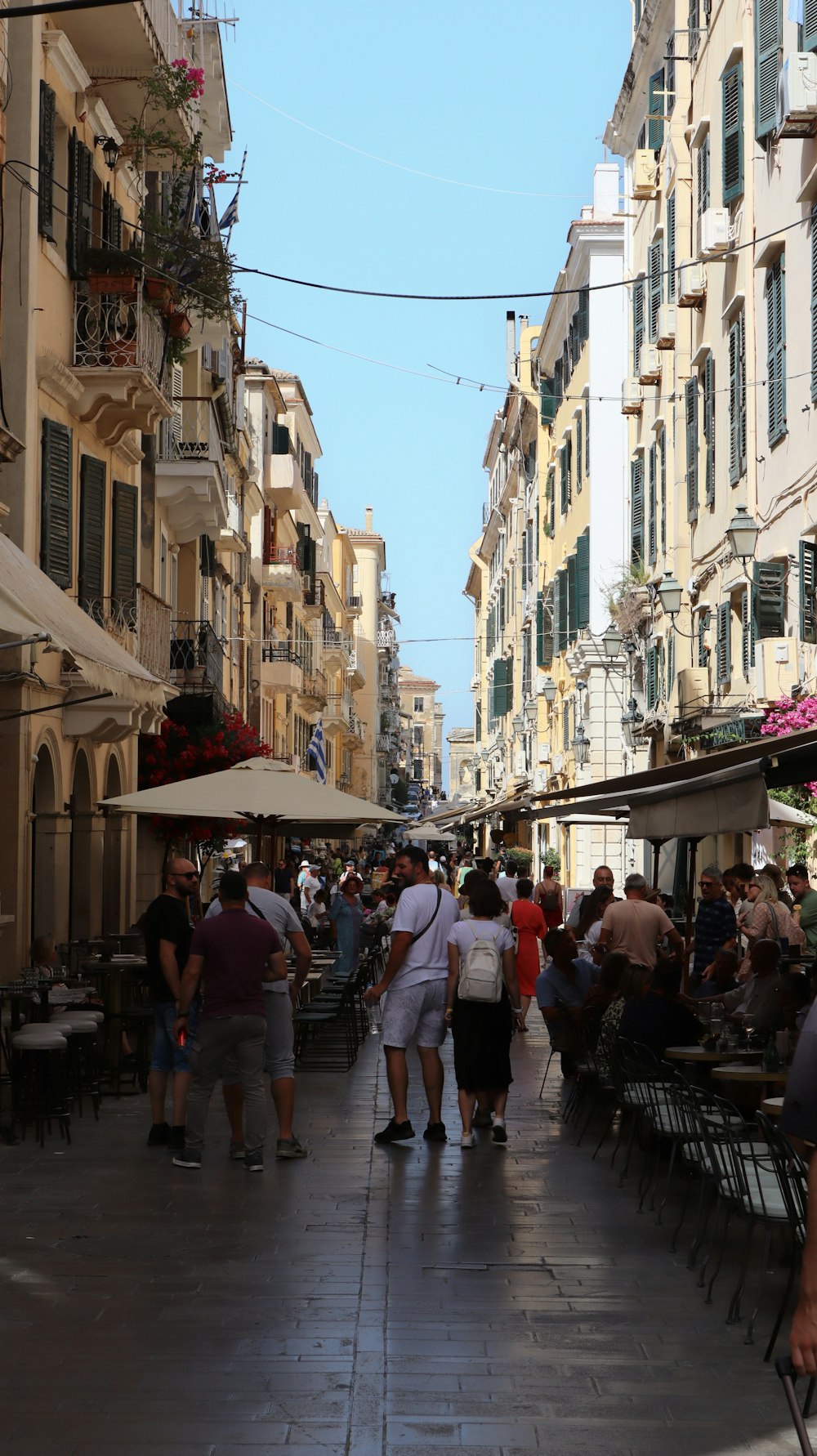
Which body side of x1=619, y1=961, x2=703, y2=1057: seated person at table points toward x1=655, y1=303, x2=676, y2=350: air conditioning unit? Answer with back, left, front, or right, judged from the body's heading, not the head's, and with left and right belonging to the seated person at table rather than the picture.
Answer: front

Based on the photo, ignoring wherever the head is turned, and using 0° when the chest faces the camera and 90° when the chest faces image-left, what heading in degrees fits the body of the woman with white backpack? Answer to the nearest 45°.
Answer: approximately 180°

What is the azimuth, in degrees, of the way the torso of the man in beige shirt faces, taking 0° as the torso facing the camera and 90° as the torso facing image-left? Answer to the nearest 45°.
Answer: approximately 180°

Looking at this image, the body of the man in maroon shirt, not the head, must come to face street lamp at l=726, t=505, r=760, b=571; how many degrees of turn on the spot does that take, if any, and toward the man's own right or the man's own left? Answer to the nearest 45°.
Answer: approximately 45° to the man's own right

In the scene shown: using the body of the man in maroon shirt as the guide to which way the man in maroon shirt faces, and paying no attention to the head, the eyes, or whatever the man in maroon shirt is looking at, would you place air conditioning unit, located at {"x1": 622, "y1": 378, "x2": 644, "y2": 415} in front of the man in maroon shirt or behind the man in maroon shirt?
in front

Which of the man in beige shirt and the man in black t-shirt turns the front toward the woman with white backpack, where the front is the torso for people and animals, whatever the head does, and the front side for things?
the man in black t-shirt

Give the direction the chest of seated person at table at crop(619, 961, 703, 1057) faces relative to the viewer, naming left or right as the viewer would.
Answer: facing away from the viewer

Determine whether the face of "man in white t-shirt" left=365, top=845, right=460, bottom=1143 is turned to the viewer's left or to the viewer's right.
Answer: to the viewer's left

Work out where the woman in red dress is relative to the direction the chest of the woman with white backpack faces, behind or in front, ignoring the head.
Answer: in front

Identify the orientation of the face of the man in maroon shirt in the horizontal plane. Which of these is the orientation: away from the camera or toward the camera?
away from the camera

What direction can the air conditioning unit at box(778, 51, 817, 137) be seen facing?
to the viewer's left

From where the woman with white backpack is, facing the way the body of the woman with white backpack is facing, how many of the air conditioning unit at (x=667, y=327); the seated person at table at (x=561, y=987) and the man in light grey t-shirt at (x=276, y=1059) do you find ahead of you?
2

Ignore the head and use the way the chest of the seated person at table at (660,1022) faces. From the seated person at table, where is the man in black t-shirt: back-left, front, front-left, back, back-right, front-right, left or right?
left
